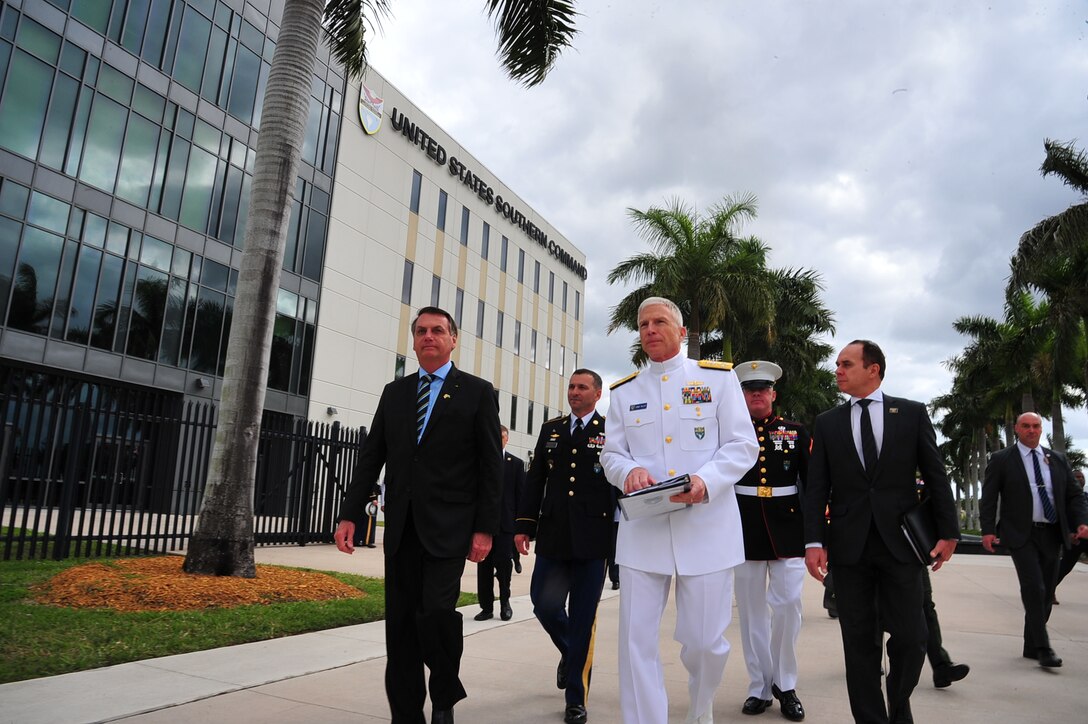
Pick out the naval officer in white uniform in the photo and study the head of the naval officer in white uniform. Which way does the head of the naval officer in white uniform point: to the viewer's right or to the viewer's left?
to the viewer's left

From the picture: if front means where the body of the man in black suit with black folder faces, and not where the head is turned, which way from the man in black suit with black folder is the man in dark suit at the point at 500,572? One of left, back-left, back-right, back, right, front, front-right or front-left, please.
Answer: back-right

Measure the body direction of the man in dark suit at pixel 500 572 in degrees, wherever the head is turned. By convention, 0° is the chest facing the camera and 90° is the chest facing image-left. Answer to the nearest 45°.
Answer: approximately 0°

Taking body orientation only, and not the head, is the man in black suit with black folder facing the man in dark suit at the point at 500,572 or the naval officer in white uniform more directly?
the naval officer in white uniform

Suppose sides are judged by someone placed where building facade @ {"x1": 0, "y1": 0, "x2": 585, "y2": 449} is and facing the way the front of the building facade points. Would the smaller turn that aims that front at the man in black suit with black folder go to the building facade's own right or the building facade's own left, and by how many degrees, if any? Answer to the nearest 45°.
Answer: approximately 45° to the building facade's own right

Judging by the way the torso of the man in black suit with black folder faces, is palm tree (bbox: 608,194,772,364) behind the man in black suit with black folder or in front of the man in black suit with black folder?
behind

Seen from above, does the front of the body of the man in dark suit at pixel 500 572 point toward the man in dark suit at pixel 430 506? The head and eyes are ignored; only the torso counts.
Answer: yes

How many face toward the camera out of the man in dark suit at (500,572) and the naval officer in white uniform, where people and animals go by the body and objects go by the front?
2

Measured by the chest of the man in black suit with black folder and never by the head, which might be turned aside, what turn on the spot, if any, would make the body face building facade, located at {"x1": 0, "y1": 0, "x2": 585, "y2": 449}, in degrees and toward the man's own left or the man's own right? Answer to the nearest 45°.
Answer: approximately 135° to the man's own right

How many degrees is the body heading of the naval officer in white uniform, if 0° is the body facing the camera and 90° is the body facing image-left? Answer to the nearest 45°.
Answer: approximately 0°

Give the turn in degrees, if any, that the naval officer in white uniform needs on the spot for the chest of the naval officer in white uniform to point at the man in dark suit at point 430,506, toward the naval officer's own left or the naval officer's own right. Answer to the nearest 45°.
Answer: approximately 90° to the naval officer's own right

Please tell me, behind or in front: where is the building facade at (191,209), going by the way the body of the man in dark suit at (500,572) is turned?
behind

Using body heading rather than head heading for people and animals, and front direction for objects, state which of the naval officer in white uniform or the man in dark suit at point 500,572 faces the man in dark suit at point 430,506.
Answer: the man in dark suit at point 500,572

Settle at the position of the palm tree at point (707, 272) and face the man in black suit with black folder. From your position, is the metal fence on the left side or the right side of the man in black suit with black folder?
right
